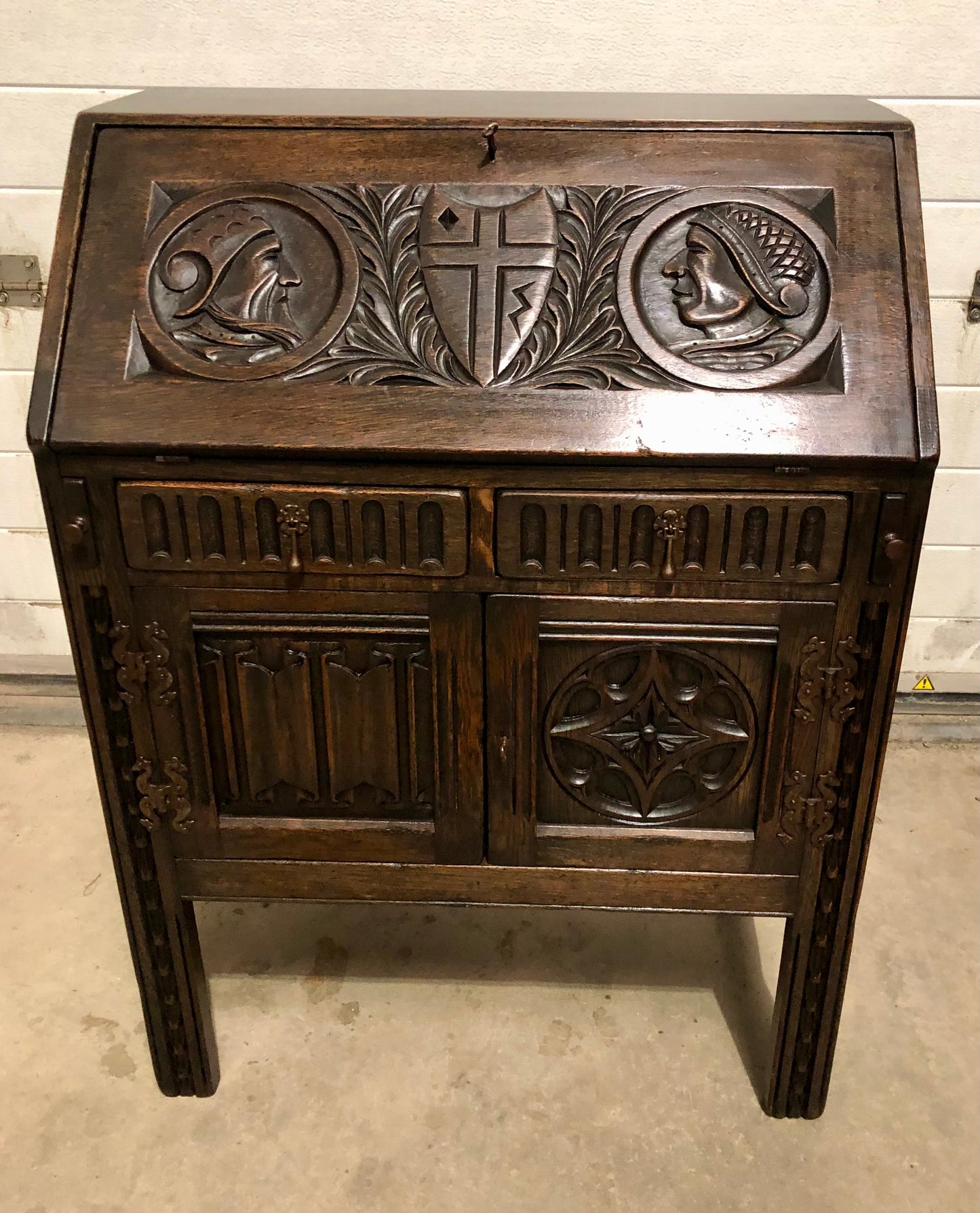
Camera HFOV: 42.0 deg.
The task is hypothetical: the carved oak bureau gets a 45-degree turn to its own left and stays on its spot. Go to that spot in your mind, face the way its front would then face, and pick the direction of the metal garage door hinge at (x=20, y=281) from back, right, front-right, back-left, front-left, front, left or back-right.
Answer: back

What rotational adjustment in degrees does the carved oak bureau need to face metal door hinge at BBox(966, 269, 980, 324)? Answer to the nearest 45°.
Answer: approximately 135° to its left

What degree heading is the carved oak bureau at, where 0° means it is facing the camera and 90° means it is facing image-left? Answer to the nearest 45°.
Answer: approximately 0°
